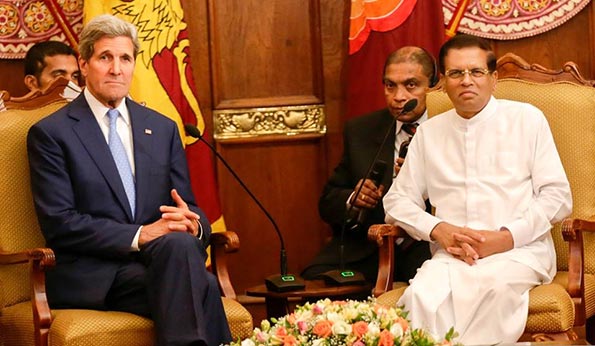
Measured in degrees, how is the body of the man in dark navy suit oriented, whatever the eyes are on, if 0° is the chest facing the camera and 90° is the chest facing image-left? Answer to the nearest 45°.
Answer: approximately 315°

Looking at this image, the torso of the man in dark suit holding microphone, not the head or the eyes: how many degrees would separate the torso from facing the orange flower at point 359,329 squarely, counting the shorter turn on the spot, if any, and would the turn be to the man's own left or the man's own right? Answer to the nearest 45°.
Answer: approximately 45° to the man's own right

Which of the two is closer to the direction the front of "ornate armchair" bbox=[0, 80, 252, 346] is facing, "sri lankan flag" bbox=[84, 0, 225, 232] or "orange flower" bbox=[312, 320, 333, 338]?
the orange flower

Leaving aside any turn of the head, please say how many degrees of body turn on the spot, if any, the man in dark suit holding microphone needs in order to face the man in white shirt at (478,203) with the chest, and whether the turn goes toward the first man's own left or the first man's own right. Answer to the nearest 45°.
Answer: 0° — they already face them

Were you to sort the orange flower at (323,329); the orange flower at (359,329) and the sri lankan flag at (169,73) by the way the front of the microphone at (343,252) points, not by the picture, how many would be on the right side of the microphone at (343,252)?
2

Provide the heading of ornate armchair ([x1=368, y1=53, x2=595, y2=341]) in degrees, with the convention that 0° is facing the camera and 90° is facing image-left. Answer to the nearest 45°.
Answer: approximately 45°

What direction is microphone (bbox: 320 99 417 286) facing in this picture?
to the viewer's right
